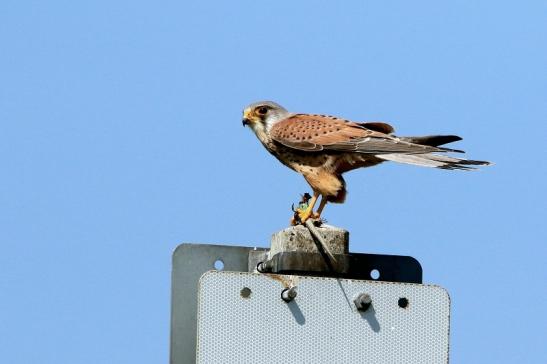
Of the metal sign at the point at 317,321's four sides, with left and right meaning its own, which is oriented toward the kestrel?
back

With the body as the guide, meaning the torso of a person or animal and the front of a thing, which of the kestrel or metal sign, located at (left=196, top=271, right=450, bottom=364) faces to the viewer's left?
the kestrel

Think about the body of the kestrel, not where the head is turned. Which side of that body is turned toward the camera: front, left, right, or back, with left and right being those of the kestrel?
left

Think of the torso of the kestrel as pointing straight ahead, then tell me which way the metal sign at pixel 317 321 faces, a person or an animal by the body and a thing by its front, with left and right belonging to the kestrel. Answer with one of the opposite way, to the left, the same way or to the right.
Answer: to the left

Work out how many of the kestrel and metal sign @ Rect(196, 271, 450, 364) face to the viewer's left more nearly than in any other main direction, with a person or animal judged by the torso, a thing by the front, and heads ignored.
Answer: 1
